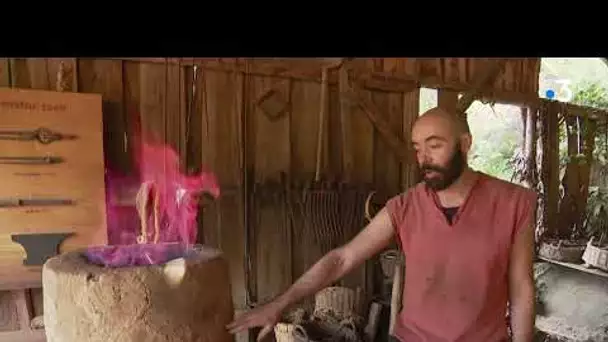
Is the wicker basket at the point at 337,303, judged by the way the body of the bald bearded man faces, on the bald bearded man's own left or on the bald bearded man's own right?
on the bald bearded man's own right

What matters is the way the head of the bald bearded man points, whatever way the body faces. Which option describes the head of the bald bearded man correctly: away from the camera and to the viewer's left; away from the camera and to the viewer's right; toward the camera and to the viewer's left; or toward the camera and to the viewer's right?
toward the camera and to the viewer's left

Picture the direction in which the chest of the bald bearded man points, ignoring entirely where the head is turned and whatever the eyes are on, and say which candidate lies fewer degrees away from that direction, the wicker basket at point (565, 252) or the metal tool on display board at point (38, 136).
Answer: the metal tool on display board

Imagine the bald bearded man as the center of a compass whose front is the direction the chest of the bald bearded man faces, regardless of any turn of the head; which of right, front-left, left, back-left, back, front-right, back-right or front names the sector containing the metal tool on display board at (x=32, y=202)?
front-right

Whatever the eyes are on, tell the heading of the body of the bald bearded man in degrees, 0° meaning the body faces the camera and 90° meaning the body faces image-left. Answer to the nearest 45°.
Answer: approximately 45°

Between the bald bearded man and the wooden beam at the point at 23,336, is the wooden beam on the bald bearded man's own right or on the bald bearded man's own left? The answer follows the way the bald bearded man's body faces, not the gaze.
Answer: on the bald bearded man's own right

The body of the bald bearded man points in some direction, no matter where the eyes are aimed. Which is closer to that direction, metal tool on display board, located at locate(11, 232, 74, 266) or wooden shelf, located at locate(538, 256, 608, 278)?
the metal tool on display board

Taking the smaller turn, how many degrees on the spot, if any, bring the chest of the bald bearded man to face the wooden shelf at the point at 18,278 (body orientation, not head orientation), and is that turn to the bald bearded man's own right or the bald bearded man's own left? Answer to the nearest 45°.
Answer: approximately 45° to the bald bearded man's own right

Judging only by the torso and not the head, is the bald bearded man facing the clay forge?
no

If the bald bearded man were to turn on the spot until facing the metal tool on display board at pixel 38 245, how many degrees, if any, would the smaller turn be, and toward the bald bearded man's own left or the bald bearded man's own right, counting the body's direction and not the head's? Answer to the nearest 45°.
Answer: approximately 45° to the bald bearded man's own right

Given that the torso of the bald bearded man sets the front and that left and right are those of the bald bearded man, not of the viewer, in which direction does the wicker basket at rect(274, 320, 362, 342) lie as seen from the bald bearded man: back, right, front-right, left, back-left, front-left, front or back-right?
right
